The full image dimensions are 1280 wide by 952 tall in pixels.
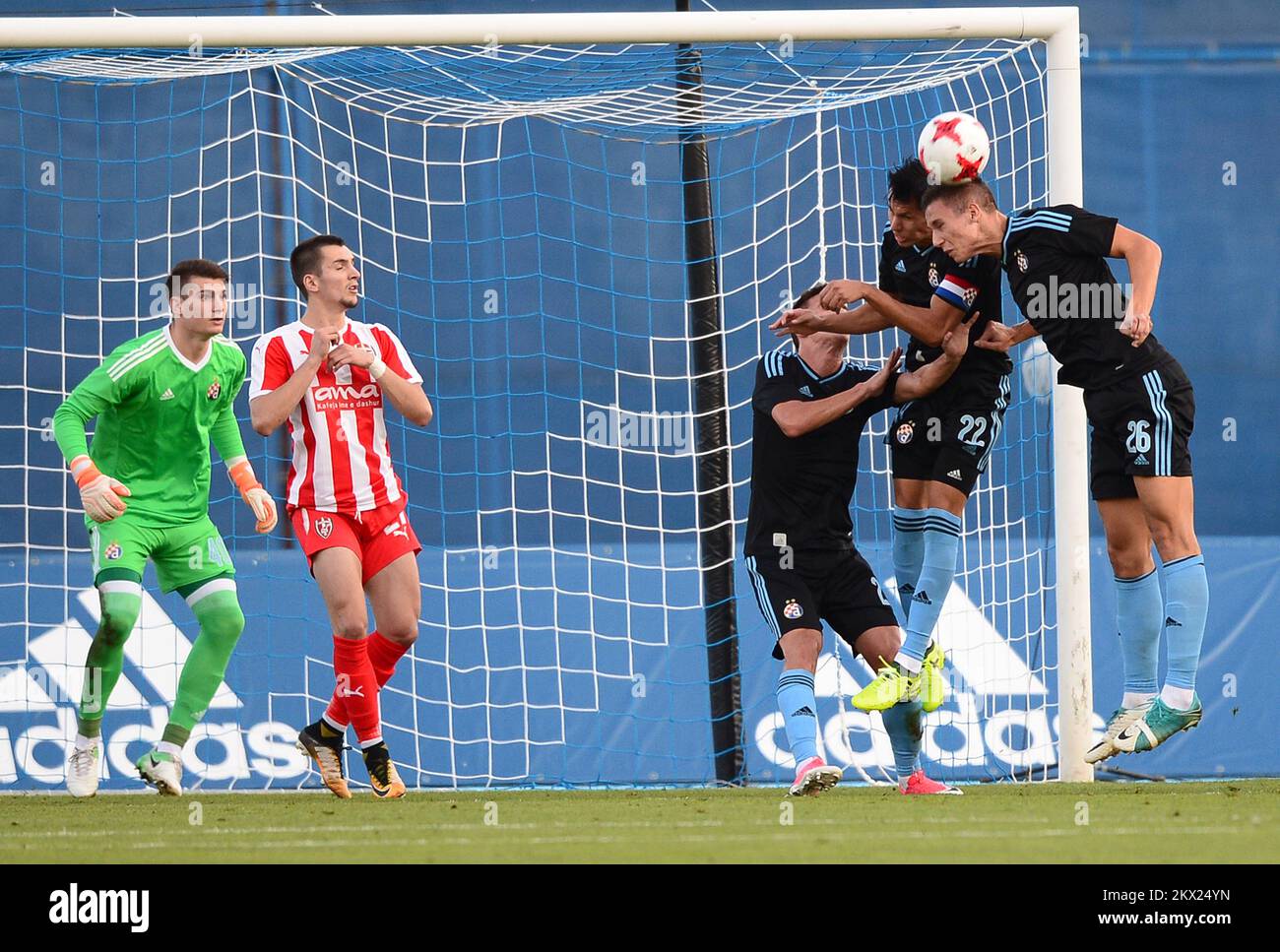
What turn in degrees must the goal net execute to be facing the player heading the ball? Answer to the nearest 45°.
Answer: approximately 45° to its left

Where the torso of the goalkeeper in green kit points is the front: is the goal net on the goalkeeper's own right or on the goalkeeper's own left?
on the goalkeeper's own left

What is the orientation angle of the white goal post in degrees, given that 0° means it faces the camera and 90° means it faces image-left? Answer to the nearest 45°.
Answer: approximately 0°

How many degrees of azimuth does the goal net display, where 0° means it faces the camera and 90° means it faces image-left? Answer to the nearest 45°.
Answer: approximately 0°

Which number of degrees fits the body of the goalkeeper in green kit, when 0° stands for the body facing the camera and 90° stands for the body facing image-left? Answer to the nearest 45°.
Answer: approximately 315°

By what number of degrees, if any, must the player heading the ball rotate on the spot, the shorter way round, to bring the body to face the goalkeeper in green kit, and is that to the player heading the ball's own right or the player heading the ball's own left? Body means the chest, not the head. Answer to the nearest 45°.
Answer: approximately 45° to the player heading the ball's own right
